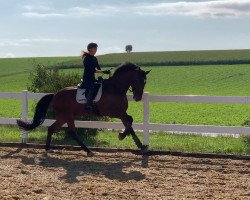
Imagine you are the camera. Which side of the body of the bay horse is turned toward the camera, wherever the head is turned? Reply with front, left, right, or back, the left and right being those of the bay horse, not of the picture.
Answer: right

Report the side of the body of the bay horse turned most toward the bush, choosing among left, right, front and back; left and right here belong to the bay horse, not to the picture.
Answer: left
